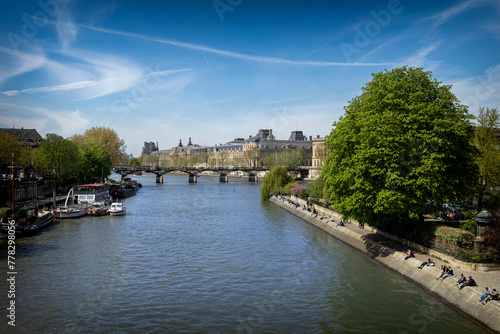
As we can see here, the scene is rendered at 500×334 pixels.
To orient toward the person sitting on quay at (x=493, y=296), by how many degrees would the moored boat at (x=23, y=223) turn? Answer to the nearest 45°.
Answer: approximately 90° to its right

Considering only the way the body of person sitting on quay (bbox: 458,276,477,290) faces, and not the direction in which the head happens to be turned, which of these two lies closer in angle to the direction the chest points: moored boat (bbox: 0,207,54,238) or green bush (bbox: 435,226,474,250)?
the moored boat

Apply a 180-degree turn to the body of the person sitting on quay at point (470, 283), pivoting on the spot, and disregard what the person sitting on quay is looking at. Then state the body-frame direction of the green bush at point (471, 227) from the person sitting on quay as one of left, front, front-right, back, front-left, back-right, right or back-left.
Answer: front-left

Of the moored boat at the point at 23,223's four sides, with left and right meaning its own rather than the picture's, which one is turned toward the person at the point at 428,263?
right

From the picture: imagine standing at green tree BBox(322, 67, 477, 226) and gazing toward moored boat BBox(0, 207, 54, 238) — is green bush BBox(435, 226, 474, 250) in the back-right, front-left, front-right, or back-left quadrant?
back-left

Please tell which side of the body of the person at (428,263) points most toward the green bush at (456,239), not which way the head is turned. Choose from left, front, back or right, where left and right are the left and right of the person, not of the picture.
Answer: back

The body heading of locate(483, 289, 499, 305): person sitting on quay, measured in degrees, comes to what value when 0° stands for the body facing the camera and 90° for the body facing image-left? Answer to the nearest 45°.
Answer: approximately 45°

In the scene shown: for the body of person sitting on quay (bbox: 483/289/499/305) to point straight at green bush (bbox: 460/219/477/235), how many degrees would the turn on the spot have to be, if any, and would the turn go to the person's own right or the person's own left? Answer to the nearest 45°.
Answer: approximately 135° to the person's own right

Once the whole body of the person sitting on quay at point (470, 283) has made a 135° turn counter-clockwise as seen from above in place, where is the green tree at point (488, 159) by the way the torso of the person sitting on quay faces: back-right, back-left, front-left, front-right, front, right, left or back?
left

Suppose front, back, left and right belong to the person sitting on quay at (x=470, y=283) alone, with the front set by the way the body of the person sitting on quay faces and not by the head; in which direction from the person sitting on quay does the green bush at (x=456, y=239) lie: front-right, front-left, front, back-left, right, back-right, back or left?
back-right

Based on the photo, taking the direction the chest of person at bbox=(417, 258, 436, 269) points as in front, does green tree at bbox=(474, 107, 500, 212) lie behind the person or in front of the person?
behind

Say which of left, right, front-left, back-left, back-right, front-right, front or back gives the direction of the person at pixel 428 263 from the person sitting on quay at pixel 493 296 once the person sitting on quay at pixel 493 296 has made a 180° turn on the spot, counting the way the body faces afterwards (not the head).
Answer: left

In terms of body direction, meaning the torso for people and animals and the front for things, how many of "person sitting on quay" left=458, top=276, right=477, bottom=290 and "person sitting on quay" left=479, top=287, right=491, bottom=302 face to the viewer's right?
0

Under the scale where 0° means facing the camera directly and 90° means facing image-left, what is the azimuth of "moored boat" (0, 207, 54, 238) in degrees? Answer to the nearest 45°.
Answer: approximately 225°
